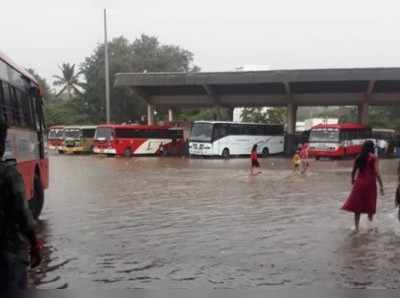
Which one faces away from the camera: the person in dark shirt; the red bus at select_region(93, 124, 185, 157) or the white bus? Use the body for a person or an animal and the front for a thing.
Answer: the person in dark shirt

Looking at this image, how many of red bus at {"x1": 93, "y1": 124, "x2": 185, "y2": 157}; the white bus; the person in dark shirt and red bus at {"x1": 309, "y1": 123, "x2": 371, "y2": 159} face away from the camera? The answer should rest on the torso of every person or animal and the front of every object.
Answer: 1

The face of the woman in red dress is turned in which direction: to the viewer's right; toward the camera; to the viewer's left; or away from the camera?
away from the camera

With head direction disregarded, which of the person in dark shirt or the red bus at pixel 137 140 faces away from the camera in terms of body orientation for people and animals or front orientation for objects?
the person in dark shirt

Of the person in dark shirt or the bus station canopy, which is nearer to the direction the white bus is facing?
the person in dark shirt

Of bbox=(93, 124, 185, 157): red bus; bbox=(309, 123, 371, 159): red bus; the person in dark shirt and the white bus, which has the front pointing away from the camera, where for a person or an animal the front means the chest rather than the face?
the person in dark shirt

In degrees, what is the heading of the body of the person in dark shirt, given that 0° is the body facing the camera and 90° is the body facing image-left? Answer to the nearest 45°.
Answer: approximately 180°

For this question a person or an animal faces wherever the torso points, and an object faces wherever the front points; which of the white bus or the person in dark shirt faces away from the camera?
the person in dark shirt

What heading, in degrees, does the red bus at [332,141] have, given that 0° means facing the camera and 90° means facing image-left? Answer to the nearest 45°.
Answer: approximately 45°

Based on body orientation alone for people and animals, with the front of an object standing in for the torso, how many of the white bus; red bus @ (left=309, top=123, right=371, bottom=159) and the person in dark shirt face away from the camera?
1

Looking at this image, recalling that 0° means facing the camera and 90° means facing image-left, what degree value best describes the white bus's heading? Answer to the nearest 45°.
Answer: approximately 45°

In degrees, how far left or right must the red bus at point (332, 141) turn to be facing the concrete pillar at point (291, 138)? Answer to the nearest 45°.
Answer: approximately 90° to its right

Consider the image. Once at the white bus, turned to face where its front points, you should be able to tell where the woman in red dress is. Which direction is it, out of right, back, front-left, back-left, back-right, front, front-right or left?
front-left

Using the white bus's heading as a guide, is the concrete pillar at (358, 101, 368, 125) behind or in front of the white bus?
behind
